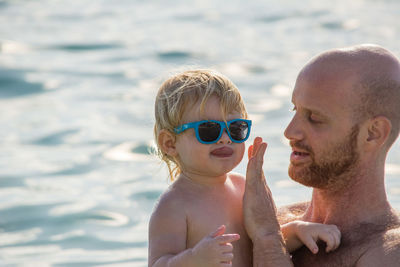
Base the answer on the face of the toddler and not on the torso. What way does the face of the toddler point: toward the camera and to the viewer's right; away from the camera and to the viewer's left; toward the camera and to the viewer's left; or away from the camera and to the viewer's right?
toward the camera and to the viewer's right

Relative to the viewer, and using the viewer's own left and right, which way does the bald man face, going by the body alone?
facing the viewer and to the left of the viewer

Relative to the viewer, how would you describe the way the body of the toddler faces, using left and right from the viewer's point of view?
facing the viewer and to the right of the viewer

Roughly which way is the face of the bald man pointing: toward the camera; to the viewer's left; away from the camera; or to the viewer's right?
to the viewer's left
